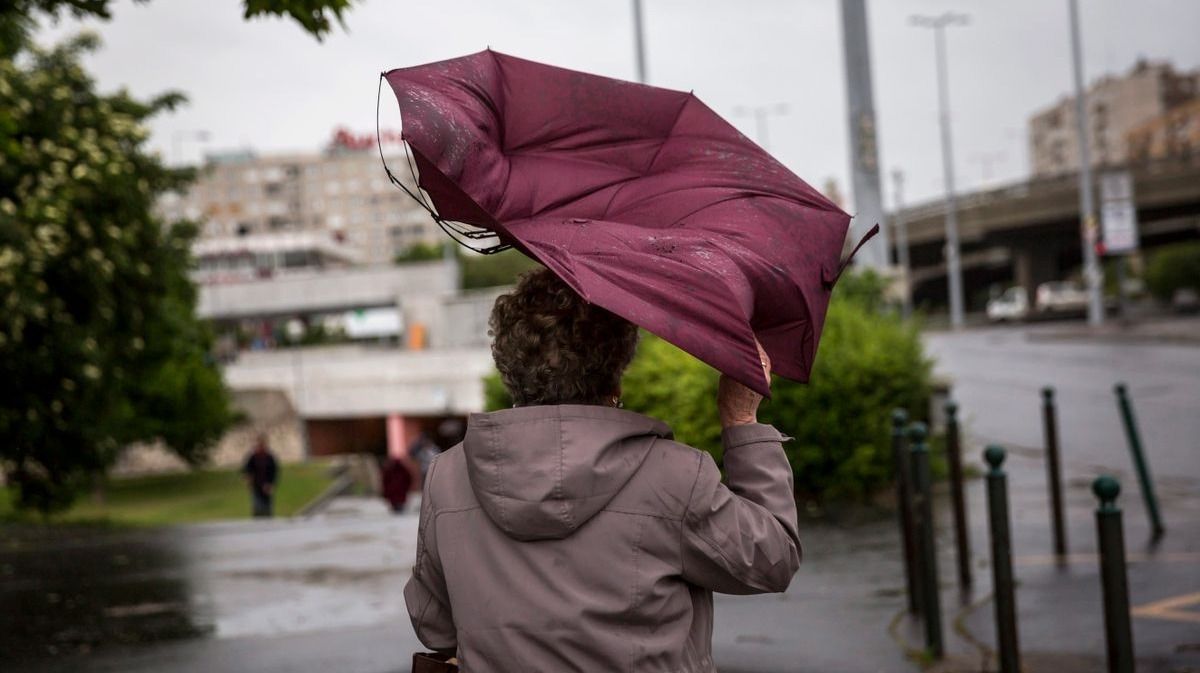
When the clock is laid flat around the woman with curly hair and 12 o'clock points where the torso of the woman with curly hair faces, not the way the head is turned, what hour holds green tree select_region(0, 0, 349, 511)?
The green tree is roughly at 11 o'clock from the woman with curly hair.

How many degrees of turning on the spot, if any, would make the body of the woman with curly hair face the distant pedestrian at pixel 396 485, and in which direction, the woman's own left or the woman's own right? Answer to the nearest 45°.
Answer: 0° — they already face them

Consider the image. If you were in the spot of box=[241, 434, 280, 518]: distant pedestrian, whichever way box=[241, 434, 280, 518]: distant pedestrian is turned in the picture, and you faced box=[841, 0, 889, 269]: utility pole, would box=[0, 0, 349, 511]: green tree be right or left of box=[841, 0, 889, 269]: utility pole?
right

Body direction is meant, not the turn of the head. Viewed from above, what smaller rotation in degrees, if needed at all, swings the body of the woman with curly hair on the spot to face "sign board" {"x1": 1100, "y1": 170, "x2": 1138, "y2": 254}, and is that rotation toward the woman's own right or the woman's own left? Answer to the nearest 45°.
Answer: approximately 45° to the woman's own right

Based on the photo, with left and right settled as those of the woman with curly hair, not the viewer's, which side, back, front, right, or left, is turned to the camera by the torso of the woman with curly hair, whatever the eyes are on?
back

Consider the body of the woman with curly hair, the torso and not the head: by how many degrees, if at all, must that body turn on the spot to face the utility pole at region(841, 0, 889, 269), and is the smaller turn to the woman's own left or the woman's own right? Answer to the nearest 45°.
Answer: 0° — they already face it

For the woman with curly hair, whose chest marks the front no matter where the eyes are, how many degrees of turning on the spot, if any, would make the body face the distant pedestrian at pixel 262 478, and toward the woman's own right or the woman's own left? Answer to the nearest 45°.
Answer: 0° — they already face them

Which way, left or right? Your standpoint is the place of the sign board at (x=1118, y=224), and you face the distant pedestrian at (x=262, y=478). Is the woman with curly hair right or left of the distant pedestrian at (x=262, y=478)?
left
